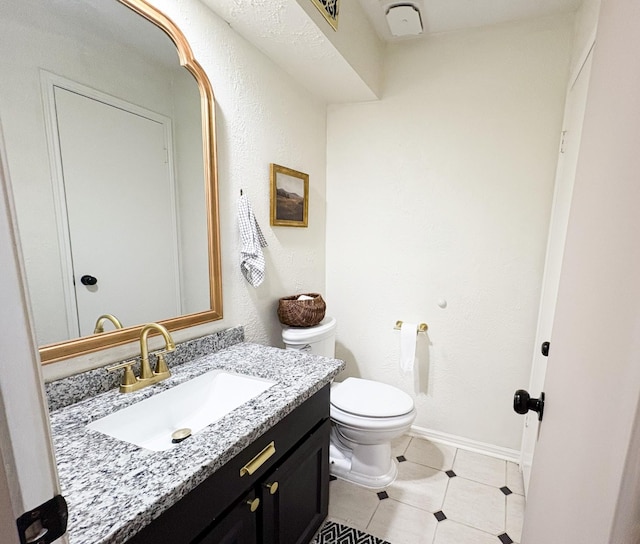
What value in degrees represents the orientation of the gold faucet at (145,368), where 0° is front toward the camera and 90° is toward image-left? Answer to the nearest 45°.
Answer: approximately 315°

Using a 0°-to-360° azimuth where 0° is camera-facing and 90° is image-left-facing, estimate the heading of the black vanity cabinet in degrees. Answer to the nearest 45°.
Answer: approximately 315°

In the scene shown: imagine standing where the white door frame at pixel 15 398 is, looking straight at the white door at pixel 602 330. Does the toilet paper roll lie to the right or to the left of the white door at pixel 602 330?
left

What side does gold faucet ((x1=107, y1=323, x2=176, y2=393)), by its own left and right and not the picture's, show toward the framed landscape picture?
left

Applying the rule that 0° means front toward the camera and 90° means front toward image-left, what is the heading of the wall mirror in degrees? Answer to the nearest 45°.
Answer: approximately 315°

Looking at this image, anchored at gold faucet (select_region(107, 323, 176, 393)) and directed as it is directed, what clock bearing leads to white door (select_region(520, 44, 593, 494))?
The white door is roughly at 11 o'clock from the gold faucet.
